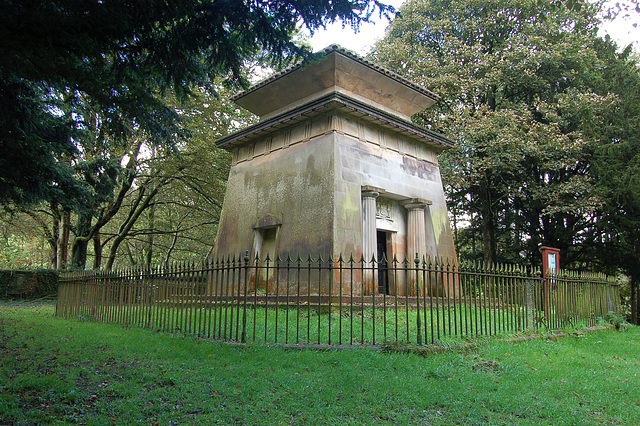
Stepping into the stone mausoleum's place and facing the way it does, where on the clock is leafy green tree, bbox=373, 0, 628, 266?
The leafy green tree is roughly at 9 o'clock from the stone mausoleum.

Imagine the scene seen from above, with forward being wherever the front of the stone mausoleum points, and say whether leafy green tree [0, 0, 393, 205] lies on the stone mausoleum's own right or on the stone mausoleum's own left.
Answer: on the stone mausoleum's own right

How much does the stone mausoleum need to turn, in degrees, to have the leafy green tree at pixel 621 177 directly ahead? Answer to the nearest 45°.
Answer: approximately 90° to its left

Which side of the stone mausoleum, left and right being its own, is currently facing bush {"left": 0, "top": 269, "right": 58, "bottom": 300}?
back

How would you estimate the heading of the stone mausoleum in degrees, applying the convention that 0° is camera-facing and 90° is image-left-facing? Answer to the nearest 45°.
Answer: approximately 315°

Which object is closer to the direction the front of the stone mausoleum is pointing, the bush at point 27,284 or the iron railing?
the iron railing
